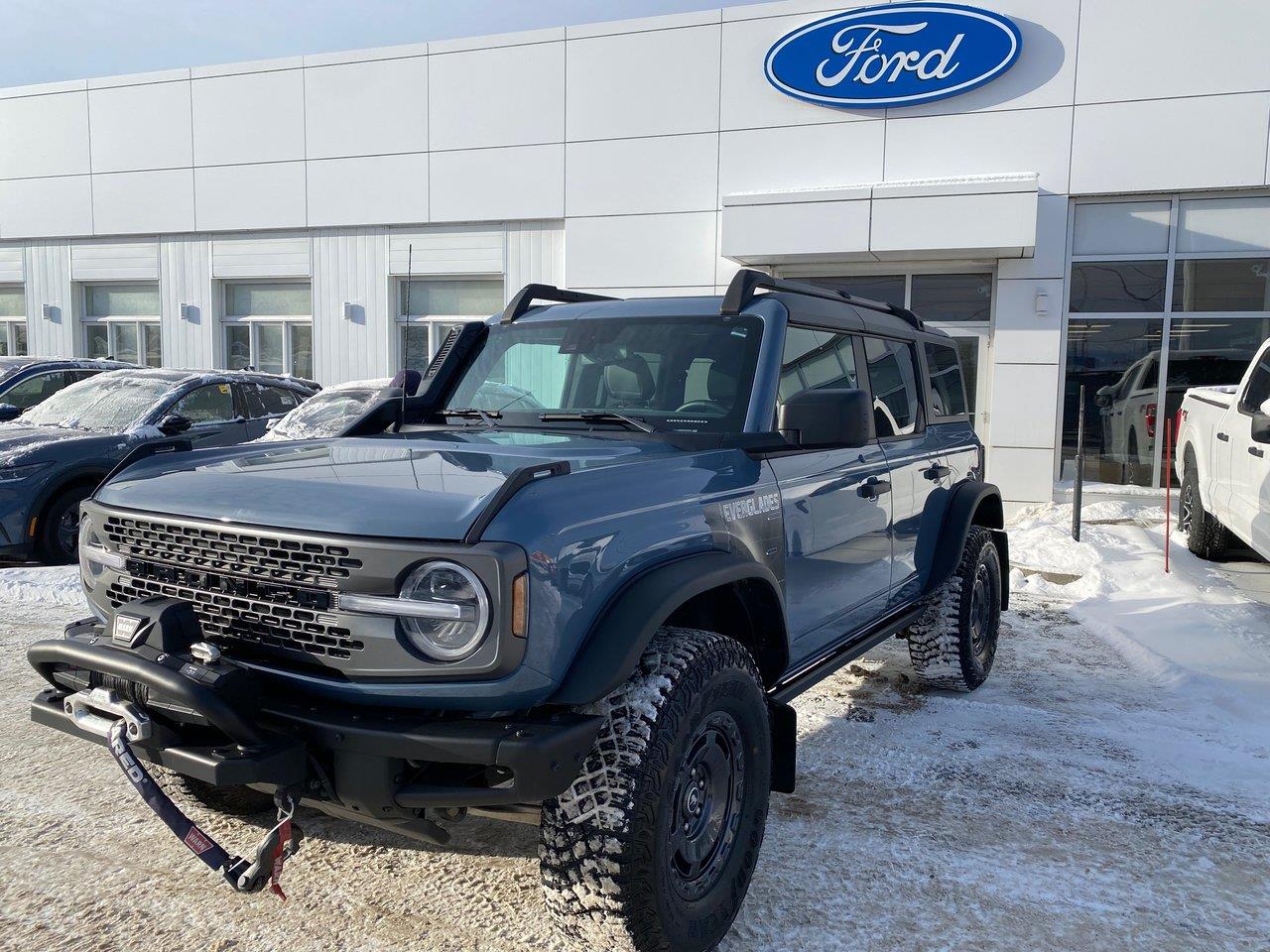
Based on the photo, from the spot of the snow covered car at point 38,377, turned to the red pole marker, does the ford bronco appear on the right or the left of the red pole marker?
right

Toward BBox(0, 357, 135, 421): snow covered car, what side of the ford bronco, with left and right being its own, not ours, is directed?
right

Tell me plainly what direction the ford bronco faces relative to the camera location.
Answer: facing the viewer and to the left of the viewer

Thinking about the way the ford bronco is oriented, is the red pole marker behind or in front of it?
behind

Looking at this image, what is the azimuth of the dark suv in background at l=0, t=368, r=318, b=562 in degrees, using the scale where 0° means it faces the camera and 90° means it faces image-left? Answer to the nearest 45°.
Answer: approximately 45°

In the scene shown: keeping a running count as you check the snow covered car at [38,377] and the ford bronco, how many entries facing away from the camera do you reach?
0
